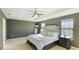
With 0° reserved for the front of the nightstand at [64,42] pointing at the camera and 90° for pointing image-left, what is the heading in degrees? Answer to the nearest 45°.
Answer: approximately 45°

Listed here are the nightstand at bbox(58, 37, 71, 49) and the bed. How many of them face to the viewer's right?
0
